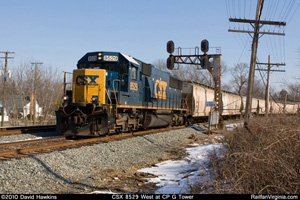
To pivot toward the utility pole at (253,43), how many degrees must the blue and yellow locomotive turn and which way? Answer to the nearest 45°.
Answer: approximately 135° to its left

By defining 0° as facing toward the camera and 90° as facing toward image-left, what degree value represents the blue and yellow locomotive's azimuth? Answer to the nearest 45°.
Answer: approximately 45°
